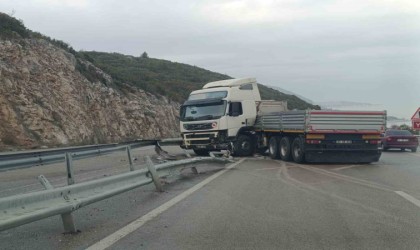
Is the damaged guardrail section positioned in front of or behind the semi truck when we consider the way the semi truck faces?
in front

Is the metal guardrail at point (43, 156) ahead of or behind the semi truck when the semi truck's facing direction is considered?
ahead

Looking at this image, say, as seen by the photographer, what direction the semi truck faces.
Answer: facing the viewer and to the left of the viewer
